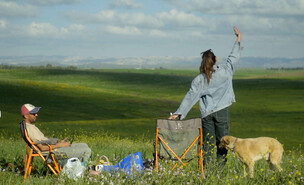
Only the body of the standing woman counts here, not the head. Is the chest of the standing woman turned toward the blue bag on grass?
no

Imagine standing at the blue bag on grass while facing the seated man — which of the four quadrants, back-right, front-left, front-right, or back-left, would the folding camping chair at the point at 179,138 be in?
back-right

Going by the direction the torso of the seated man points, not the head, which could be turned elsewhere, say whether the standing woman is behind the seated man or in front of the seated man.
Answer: in front

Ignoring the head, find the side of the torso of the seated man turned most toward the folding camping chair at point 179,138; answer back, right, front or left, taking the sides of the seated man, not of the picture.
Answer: front

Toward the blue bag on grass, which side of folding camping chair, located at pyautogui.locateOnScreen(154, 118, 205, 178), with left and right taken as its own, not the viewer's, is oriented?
left

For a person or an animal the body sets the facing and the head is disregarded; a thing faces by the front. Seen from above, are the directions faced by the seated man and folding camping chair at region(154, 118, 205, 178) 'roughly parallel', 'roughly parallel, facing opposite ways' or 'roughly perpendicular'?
roughly perpendicular

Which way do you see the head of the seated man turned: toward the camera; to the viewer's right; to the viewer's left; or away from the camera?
to the viewer's right

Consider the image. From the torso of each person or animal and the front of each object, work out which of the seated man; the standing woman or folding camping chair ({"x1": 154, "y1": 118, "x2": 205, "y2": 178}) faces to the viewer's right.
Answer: the seated man

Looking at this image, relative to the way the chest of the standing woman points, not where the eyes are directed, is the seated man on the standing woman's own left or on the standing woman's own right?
on the standing woman's own left

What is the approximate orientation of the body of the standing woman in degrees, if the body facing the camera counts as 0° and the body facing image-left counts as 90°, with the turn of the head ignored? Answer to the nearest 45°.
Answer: approximately 180°

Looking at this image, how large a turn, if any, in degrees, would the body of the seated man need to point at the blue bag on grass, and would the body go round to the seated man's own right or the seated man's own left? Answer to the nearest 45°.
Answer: approximately 45° to the seated man's own right

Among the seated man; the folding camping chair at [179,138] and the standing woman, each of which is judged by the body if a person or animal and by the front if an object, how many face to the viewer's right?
1

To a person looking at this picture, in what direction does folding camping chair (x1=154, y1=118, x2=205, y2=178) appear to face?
facing away from the viewer

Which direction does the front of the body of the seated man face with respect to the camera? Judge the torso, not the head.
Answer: to the viewer's right

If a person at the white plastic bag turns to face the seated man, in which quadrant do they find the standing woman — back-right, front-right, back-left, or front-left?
back-right

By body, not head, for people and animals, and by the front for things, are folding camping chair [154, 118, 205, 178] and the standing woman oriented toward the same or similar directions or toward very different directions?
same or similar directions
